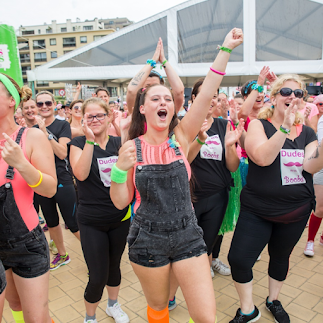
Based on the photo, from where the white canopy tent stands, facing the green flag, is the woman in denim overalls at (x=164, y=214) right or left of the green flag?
left

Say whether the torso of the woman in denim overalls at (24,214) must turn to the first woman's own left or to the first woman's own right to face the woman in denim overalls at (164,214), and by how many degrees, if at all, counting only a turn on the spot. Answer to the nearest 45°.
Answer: approximately 90° to the first woman's own left

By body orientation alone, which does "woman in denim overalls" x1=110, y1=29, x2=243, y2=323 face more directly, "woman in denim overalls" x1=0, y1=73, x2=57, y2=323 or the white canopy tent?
the woman in denim overalls

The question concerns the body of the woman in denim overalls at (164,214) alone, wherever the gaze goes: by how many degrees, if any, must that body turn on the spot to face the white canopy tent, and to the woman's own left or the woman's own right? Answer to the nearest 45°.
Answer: approximately 180°

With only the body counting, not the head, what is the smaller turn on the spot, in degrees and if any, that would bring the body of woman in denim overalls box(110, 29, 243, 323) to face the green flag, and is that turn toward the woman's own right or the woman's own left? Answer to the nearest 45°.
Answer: approximately 135° to the woman's own right

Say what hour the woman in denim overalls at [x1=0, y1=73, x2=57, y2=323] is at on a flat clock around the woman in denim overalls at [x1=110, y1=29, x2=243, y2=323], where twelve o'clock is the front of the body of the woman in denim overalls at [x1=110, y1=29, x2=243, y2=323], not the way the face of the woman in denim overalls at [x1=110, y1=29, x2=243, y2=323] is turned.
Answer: the woman in denim overalls at [x1=0, y1=73, x2=57, y2=323] is roughly at 3 o'clock from the woman in denim overalls at [x1=110, y1=29, x2=243, y2=323].
